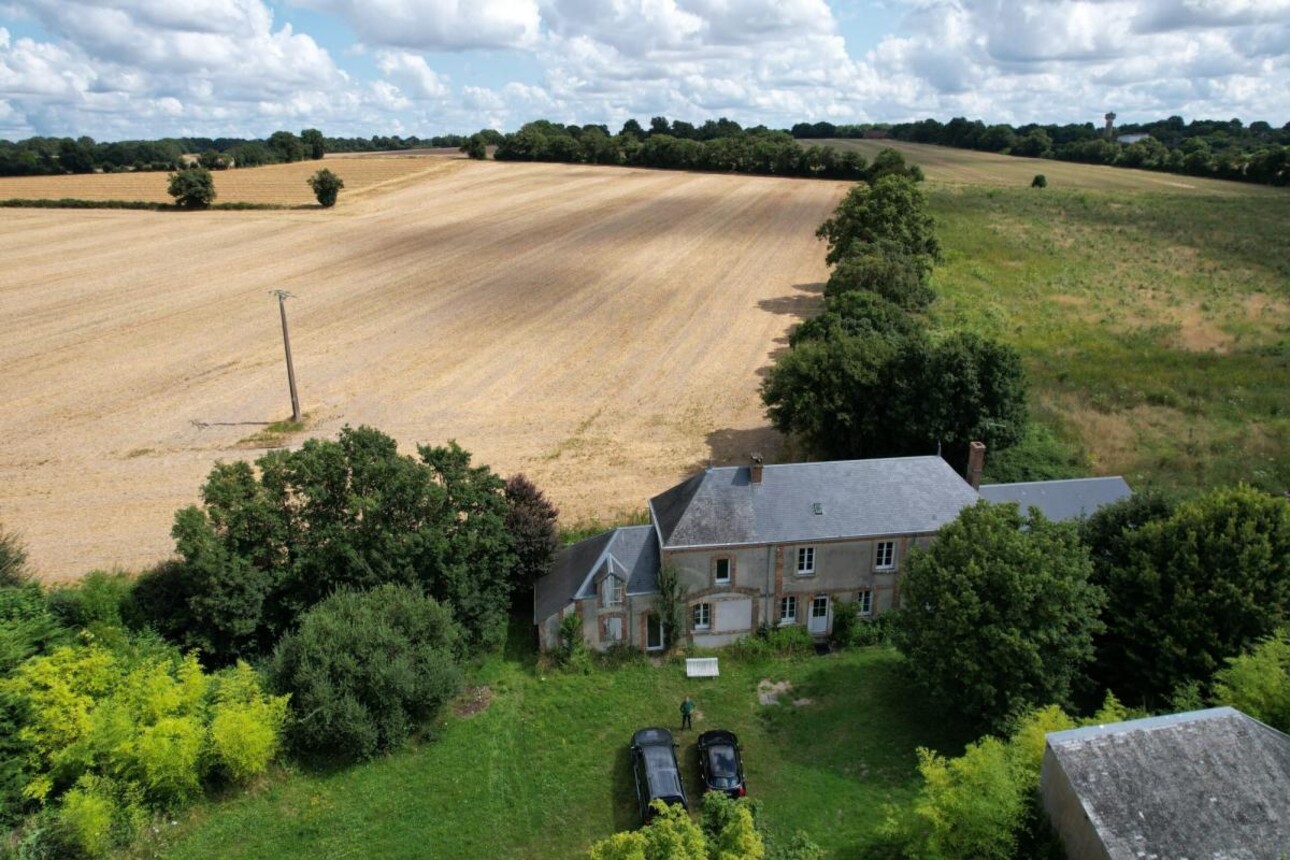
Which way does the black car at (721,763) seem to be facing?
away from the camera

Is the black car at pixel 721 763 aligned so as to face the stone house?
yes

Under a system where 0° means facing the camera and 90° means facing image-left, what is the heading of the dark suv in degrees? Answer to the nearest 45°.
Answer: approximately 180°

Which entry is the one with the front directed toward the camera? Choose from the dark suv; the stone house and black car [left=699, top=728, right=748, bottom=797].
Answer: the stone house

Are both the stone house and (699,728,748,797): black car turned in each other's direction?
yes

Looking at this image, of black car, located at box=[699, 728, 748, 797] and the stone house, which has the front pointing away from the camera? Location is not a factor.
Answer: the black car

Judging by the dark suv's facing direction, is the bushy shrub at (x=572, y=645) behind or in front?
in front

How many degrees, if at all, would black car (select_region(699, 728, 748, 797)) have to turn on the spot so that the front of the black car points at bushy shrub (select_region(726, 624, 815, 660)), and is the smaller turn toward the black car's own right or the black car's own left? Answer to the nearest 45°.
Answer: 0° — it already faces it

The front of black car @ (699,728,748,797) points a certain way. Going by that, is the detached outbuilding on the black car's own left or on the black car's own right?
on the black car's own right

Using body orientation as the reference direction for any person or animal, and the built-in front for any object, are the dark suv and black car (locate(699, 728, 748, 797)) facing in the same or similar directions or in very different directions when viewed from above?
same or similar directions

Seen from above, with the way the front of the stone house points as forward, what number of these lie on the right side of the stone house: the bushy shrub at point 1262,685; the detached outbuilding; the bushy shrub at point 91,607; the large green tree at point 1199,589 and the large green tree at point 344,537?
2

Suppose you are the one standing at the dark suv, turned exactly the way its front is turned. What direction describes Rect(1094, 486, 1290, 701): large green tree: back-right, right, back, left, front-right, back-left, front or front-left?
right

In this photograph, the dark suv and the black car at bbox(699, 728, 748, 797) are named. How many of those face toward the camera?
0

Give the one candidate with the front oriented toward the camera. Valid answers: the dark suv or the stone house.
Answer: the stone house

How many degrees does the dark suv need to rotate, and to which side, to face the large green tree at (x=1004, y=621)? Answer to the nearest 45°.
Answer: approximately 90° to its right

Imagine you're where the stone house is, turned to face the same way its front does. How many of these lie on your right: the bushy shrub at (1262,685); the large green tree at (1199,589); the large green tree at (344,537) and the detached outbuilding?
1

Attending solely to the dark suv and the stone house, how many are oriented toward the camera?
1

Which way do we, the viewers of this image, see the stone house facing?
facing the viewer
